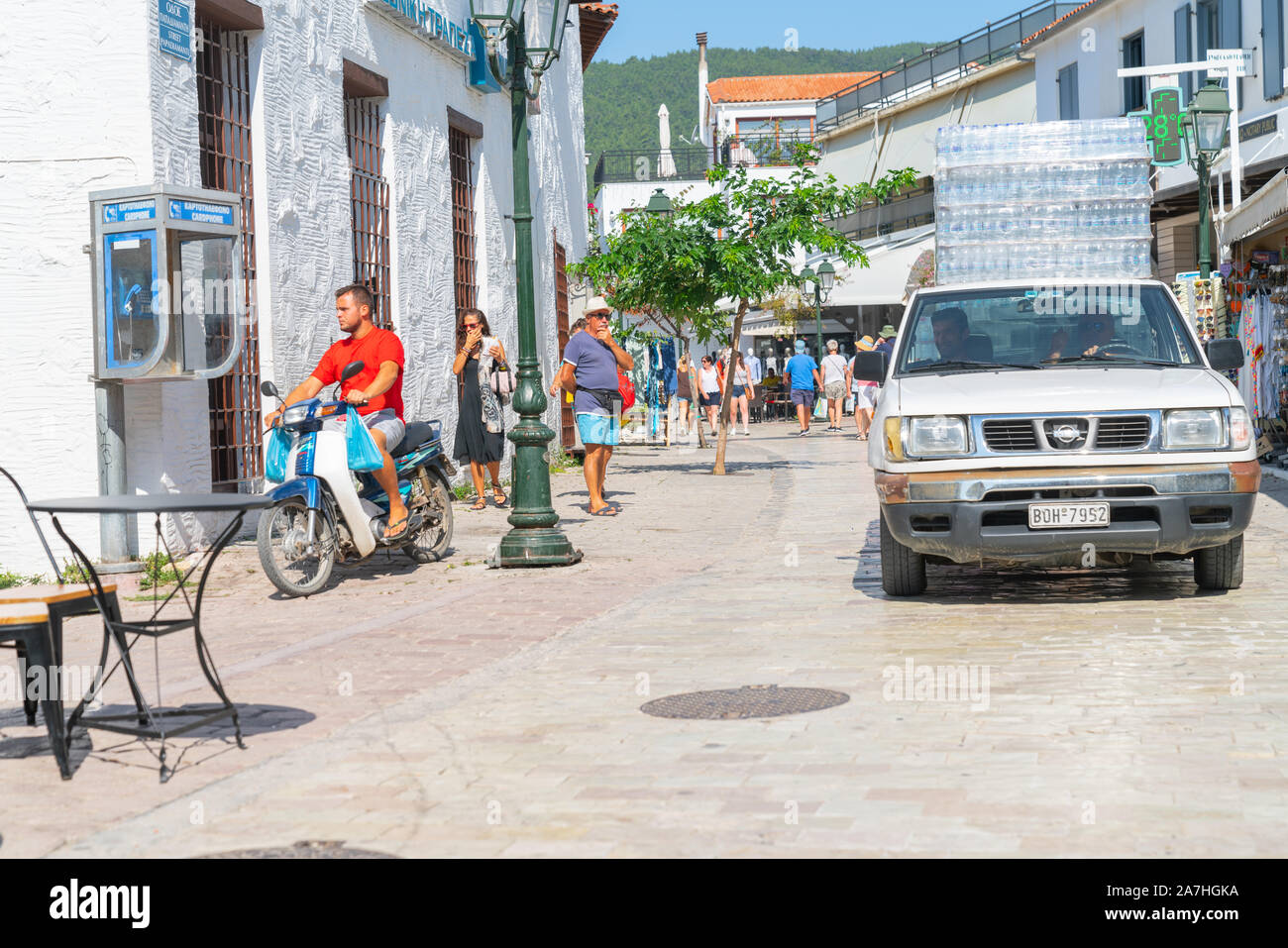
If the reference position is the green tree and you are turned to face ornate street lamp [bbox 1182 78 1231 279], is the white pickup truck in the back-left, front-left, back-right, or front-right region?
front-right

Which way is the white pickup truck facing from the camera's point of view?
toward the camera

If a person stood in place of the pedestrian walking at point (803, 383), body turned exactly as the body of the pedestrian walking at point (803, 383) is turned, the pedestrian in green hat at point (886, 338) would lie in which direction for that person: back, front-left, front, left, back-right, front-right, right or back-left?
back

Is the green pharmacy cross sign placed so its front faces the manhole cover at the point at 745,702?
yes

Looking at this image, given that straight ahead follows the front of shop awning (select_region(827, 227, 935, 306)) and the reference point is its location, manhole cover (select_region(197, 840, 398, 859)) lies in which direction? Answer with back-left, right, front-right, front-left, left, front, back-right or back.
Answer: front-left

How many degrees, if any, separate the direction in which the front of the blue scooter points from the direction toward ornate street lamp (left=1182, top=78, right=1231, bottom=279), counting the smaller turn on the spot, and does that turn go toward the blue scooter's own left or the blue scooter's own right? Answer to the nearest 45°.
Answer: approximately 180°

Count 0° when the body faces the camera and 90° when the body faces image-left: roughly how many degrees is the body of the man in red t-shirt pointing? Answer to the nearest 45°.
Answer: approximately 45°

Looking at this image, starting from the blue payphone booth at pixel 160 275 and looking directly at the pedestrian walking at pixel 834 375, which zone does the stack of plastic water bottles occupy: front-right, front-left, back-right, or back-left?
front-right

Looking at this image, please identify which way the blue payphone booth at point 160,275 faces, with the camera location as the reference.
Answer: facing the viewer and to the right of the viewer

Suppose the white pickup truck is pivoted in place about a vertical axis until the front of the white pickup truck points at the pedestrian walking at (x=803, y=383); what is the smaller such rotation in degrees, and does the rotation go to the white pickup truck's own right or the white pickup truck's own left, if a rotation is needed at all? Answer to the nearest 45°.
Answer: approximately 180°

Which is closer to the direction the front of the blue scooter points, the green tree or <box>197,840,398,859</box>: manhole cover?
the manhole cover

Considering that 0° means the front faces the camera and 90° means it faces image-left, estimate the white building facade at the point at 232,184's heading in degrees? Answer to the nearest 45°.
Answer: approximately 315°

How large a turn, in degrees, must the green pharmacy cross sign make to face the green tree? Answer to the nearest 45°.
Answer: approximately 45° to its right

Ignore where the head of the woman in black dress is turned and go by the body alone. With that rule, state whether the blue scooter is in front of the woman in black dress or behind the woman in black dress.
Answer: in front

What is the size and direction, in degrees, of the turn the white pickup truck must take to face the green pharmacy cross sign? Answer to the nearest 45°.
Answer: approximately 180°
